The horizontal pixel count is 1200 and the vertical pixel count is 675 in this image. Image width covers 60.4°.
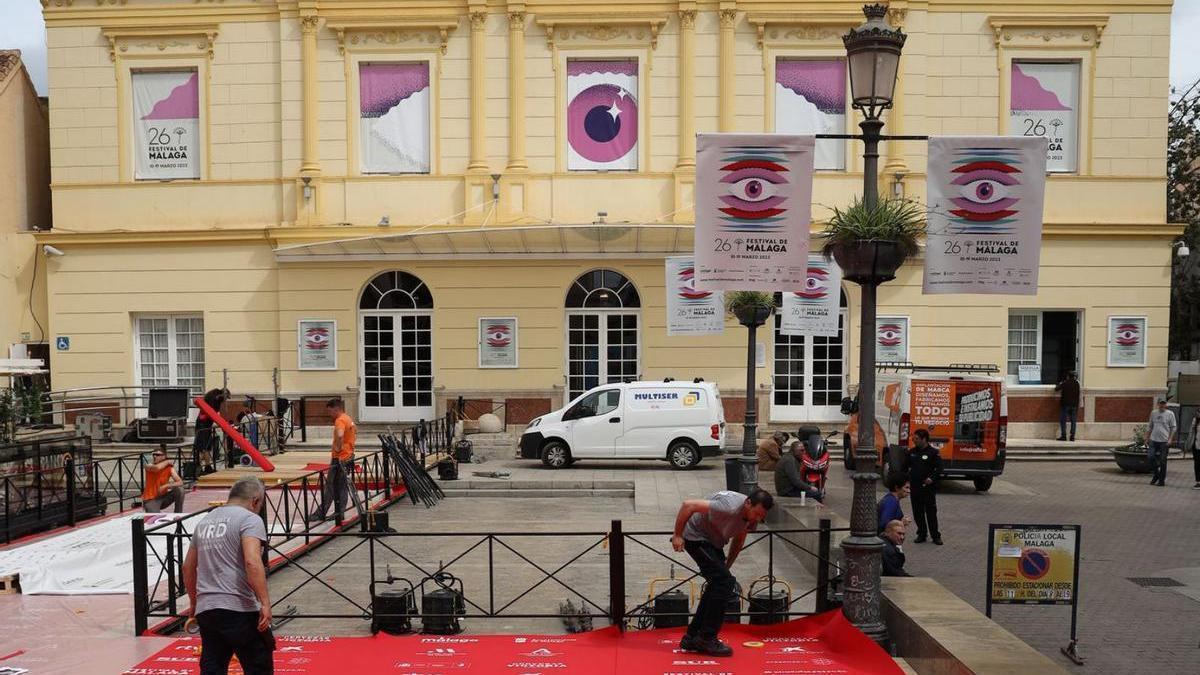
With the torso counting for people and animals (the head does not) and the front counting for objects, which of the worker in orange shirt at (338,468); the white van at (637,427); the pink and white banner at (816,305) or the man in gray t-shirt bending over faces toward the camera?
the pink and white banner

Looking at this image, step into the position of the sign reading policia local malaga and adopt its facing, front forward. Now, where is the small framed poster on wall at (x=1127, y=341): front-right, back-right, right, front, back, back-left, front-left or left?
back

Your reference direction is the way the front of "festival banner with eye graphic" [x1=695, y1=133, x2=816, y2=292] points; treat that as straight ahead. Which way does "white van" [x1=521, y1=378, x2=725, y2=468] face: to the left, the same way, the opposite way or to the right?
to the right

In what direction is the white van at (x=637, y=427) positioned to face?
to the viewer's left

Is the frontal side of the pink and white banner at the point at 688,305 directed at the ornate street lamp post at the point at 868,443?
yes

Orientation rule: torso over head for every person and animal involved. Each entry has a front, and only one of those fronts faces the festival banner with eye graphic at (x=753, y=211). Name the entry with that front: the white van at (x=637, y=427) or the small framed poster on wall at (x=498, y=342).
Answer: the small framed poster on wall

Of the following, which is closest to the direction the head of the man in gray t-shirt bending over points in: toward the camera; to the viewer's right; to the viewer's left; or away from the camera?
to the viewer's right

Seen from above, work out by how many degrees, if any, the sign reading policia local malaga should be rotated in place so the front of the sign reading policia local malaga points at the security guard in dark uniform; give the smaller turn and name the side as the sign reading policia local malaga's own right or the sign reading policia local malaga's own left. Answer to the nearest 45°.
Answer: approximately 180°

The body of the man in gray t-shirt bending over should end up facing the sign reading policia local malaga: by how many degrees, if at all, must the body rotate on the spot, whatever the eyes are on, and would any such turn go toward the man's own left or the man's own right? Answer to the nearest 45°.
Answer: approximately 45° to the man's own left
